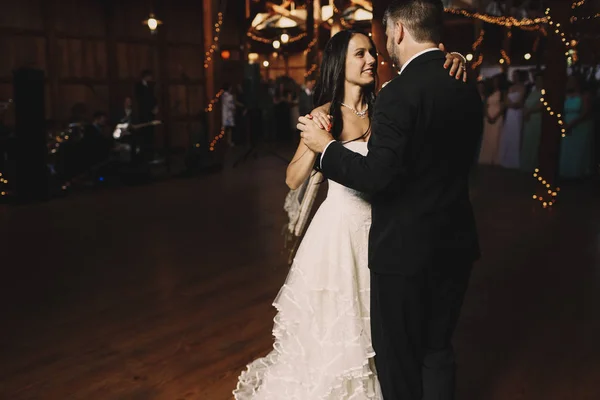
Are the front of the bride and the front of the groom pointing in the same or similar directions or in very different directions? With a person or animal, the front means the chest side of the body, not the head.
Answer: very different directions

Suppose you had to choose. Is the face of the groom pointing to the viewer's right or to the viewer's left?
to the viewer's left

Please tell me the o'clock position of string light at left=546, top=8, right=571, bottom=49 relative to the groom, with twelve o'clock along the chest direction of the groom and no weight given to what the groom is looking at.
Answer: The string light is roughly at 2 o'clock from the groom.

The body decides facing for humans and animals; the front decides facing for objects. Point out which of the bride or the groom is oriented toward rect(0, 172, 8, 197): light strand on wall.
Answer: the groom

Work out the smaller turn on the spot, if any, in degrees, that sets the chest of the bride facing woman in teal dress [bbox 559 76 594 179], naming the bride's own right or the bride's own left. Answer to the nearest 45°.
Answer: approximately 90° to the bride's own left

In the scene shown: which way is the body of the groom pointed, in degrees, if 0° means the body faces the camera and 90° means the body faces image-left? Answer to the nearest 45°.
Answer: approximately 135°

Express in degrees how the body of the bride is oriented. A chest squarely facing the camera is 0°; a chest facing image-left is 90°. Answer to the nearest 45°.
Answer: approximately 315°

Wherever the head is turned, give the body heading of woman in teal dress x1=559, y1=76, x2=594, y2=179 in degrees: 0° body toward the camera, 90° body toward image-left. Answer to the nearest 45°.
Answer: approximately 45°
